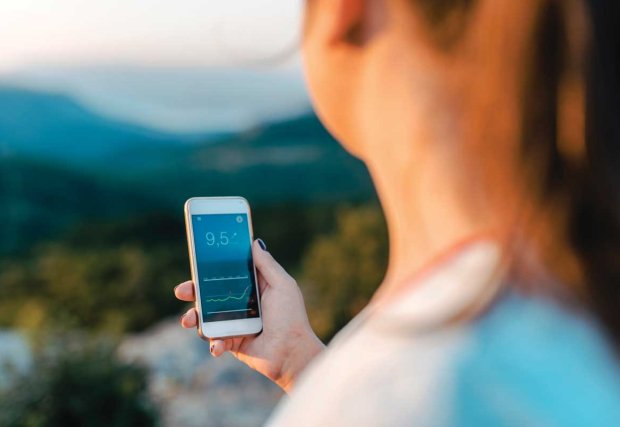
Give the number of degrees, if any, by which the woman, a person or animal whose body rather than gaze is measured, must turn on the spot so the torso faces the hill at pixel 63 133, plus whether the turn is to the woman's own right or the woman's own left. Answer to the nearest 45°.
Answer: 0° — they already face it

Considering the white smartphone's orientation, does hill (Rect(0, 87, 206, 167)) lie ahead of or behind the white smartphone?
behind

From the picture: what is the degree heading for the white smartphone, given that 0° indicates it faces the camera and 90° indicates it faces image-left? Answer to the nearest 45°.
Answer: approximately 0°

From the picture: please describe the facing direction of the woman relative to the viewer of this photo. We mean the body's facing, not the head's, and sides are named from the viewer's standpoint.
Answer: facing away from the viewer and to the left of the viewer

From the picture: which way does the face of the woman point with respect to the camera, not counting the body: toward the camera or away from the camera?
away from the camera
